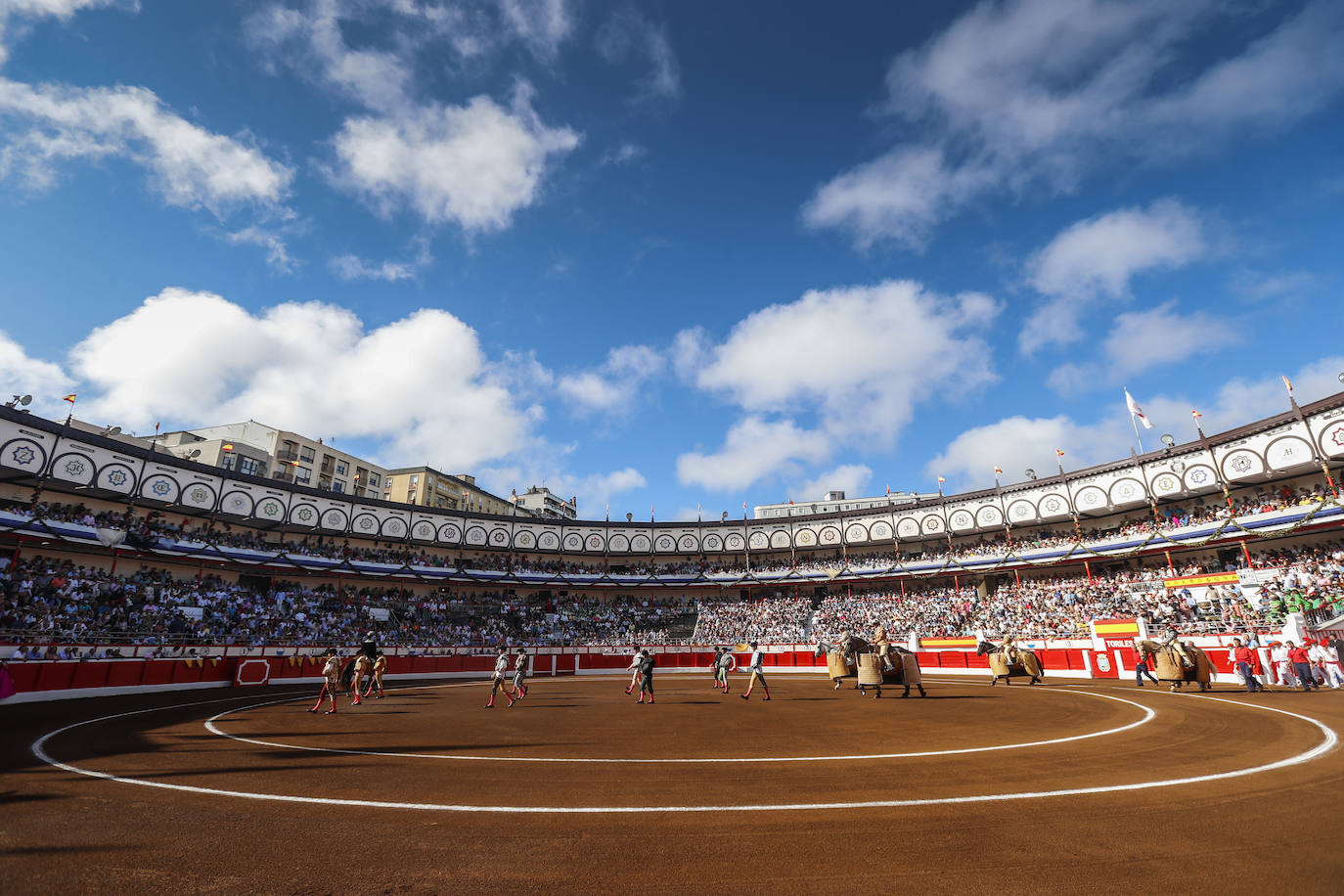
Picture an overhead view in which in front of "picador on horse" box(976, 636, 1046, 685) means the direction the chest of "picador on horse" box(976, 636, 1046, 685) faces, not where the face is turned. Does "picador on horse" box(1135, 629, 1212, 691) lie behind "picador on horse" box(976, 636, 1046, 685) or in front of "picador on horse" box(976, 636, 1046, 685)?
behind

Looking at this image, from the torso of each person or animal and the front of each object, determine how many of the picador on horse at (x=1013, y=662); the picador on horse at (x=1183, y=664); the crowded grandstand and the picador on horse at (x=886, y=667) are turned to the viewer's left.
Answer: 3

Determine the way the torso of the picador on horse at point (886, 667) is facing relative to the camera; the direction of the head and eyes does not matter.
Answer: to the viewer's left

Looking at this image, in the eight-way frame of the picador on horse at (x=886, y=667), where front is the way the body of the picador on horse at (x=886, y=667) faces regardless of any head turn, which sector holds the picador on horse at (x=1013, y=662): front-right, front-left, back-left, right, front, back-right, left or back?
back-right

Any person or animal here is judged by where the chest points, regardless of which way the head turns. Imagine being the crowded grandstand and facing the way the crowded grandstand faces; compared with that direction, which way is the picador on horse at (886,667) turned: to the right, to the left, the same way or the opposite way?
to the right

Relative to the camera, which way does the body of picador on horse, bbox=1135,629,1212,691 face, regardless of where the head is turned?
to the viewer's left

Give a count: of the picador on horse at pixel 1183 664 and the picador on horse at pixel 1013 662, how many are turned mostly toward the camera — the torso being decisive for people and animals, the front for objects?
0

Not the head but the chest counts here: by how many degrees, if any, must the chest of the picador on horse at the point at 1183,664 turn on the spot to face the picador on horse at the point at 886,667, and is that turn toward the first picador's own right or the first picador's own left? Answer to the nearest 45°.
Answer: approximately 45° to the first picador's own left

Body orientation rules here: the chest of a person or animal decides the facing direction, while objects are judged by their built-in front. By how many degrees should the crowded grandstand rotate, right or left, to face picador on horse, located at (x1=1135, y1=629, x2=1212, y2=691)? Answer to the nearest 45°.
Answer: approximately 45° to their left

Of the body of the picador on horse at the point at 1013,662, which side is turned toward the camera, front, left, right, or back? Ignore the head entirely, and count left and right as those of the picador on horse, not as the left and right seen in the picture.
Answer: left
